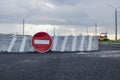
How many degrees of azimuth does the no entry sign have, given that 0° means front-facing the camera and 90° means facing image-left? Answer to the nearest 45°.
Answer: approximately 0°
